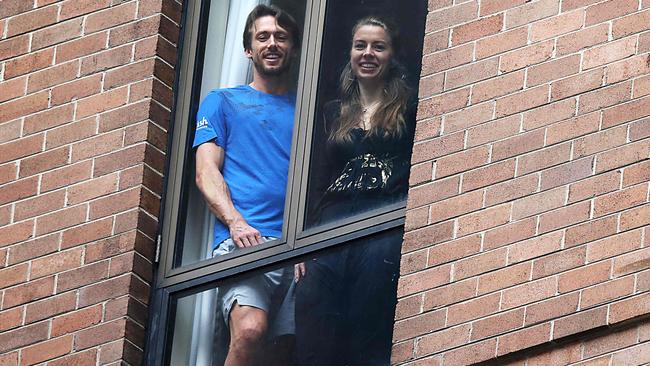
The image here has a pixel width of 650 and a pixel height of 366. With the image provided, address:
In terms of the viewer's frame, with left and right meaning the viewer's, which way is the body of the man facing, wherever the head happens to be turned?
facing the viewer and to the right of the viewer
